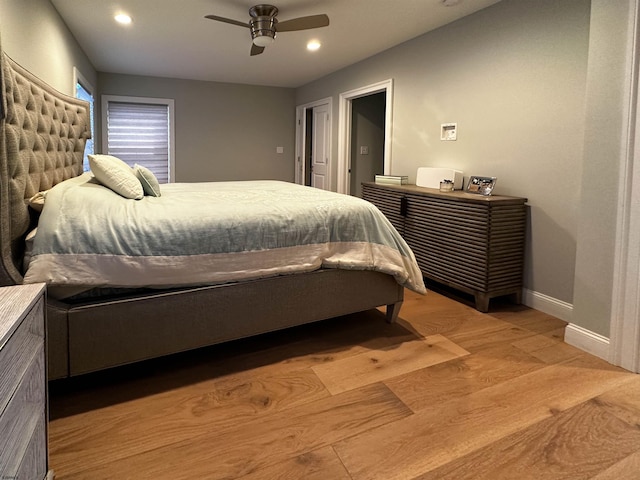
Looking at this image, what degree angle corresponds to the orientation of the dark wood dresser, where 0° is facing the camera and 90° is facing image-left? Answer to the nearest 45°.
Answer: approximately 45°

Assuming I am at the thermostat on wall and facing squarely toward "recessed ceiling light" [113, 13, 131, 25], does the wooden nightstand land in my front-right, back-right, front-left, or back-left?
front-left

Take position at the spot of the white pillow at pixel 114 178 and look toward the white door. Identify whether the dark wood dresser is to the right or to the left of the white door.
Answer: right

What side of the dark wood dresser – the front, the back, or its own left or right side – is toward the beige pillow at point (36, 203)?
front

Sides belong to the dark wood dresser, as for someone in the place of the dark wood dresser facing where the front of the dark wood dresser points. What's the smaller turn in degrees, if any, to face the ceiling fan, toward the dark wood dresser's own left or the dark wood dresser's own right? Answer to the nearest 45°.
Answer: approximately 45° to the dark wood dresser's own right

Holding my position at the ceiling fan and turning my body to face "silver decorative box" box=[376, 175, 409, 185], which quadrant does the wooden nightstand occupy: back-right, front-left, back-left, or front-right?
back-right

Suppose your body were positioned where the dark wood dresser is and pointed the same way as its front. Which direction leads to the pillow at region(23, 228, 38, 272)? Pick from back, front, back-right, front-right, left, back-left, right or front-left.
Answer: front

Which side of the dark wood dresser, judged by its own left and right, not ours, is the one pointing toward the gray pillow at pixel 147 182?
front

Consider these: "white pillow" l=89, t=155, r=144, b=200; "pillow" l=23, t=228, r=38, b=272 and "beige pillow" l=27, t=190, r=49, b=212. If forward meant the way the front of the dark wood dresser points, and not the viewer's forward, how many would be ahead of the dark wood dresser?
3

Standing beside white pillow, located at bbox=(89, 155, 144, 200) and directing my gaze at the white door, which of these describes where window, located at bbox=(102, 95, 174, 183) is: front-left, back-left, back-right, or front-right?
front-left

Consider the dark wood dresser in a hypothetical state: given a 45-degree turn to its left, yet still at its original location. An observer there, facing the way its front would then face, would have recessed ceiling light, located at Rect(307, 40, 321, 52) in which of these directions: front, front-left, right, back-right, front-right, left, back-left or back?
back-right
